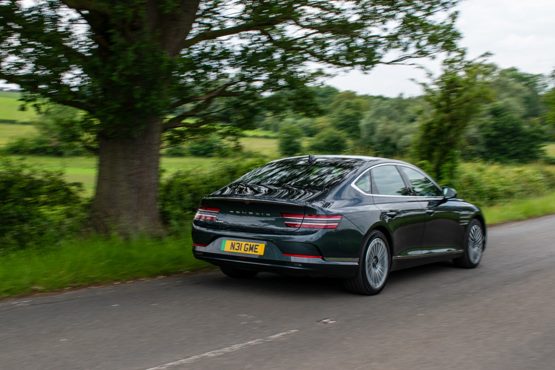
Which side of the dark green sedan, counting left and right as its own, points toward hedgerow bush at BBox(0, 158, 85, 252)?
left

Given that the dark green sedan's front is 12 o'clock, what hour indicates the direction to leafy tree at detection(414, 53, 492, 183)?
The leafy tree is roughly at 11 o'clock from the dark green sedan.

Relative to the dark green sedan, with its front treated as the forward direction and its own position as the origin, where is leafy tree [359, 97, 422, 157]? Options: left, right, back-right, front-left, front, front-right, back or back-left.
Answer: front-left

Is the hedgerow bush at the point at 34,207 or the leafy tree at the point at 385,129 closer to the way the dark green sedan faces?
the leafy tree

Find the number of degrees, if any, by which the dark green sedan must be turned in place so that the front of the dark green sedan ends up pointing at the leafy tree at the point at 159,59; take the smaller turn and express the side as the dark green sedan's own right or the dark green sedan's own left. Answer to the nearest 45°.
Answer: approximately 90° to the dark green sedan's own left

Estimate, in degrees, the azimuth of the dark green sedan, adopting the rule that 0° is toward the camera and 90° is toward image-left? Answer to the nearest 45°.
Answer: approximately 225°

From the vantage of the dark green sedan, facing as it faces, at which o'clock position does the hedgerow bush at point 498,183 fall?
The hedgerow bush is roughly at 11 o'clock from the dark green sedan.

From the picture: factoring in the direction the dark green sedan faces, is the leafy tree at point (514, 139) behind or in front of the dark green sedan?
in front
